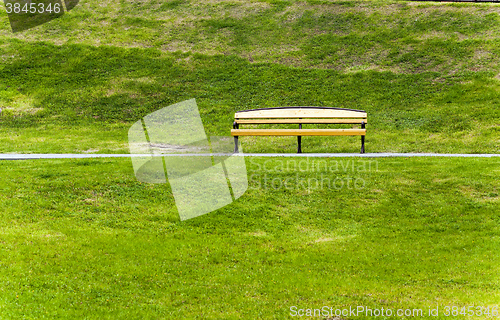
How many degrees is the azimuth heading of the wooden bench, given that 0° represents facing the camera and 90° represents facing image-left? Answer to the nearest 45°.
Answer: approximately 0°
